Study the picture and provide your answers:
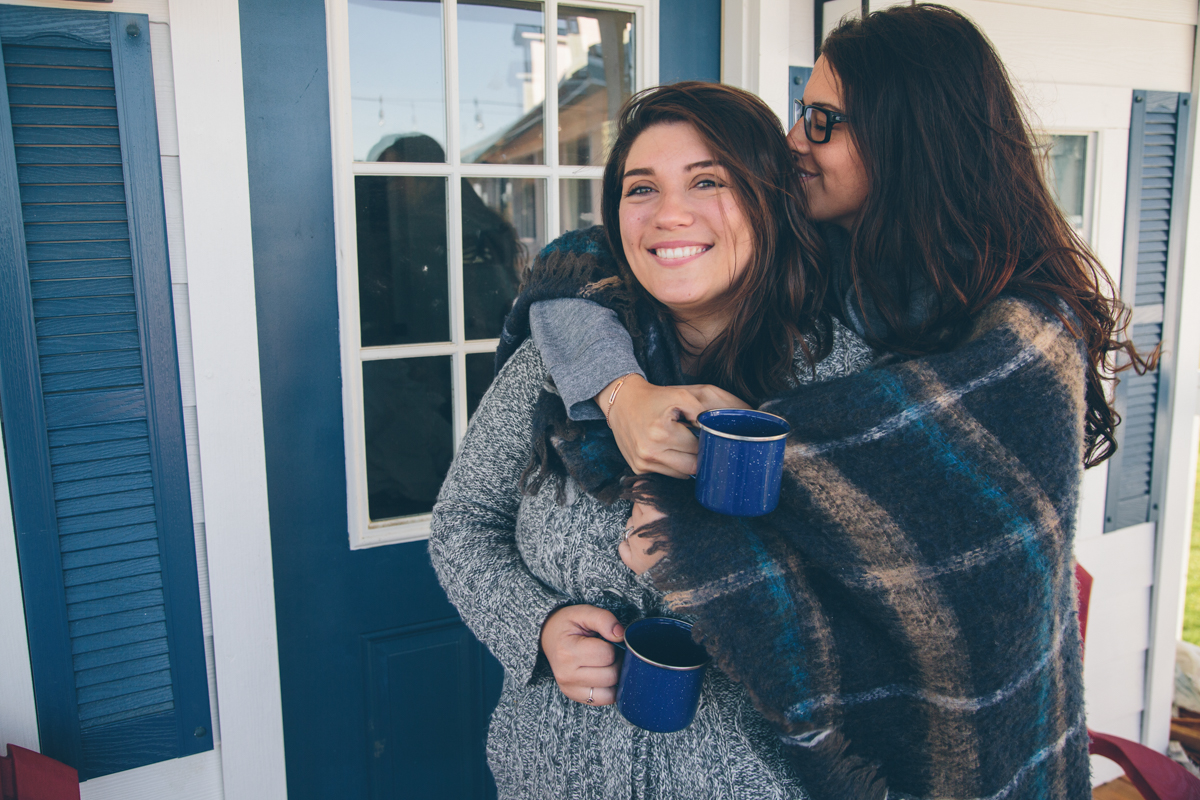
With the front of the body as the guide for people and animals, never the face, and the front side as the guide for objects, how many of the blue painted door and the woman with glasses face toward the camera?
1

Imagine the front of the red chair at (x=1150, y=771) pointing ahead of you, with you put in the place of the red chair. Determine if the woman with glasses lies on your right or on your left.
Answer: on your right

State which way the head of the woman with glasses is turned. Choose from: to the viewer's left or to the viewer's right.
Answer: to the viewer's left

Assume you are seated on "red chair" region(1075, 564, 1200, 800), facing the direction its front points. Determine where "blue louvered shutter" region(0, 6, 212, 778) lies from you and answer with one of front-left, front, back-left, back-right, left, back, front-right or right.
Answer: right

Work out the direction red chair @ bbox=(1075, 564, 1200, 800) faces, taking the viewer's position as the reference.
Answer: facing the viewer and to the right of the viewer

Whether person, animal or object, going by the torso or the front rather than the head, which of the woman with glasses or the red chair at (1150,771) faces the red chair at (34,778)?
the woman with glasses

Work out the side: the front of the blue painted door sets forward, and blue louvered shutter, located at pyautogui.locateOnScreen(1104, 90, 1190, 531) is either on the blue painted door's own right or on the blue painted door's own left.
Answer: on the blue painted door's own left

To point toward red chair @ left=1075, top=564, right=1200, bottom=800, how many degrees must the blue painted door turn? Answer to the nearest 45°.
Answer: approximately 90° to its left

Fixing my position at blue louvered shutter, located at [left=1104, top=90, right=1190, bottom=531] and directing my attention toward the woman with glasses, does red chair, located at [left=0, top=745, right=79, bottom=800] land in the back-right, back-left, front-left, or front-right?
front-right

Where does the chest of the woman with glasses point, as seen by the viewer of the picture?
to the viewer's left

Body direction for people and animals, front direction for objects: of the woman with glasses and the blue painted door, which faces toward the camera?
the blue painted door

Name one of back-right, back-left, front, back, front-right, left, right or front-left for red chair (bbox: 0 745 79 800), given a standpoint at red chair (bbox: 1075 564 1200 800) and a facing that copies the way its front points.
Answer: right

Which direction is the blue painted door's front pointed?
toward the camera
